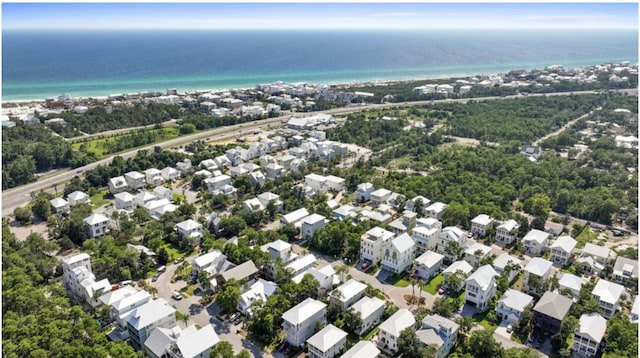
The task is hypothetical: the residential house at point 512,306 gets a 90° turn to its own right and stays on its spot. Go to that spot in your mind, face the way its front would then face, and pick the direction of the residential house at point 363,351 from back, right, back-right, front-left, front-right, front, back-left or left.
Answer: left

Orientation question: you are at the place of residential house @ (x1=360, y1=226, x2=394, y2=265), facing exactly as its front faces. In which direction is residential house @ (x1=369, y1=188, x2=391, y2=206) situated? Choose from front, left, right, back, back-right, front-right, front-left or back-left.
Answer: back-right

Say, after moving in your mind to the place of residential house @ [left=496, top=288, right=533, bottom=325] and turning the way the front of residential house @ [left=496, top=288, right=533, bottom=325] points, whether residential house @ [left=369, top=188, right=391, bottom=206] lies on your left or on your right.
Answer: on your right

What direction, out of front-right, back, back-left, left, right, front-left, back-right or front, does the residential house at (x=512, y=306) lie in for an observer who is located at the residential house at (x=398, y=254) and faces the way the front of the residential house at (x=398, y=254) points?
left

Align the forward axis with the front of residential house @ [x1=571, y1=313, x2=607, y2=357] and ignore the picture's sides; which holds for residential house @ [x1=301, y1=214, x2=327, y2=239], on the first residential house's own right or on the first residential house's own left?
on the first residential house's own right

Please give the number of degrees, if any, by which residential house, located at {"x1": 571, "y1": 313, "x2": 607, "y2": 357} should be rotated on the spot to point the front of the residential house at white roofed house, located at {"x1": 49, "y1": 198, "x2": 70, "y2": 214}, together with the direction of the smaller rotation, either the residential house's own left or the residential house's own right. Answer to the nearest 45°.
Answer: approximately 90° to the residential house's own right

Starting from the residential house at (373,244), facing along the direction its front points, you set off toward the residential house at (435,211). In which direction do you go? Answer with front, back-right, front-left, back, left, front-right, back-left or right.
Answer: back

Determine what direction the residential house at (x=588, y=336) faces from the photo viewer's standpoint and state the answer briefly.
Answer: facing the viewer
